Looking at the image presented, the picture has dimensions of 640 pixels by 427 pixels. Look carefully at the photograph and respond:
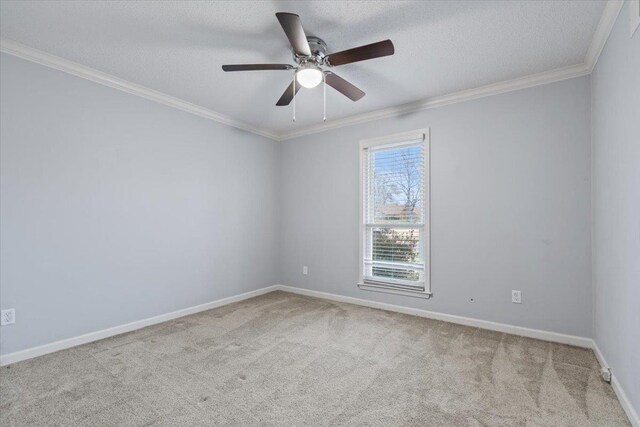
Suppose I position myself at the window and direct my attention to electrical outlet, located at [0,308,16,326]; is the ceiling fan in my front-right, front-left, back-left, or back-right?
front-left

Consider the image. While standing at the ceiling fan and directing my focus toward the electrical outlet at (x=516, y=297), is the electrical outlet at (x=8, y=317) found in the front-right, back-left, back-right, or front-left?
back-left

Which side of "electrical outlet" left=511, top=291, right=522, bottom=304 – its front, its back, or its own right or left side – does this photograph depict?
front

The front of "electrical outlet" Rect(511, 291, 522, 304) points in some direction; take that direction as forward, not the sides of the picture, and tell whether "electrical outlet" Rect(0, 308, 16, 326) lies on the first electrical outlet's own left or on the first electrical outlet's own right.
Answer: on the first electrical outlet's own right

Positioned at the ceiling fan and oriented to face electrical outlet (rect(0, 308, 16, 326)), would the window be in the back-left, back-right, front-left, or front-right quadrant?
back-right

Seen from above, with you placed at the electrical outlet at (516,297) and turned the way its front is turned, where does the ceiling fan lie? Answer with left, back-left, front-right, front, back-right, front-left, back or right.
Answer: front-right

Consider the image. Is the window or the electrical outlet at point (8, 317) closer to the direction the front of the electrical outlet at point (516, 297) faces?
the electrical outlet

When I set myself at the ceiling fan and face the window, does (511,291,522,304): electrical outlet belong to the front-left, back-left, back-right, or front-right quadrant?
front-right

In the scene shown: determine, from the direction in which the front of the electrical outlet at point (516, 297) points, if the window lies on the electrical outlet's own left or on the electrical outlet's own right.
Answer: on the electrical outlet's own right

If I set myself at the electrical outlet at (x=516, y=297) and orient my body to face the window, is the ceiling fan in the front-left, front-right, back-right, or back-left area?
front-left

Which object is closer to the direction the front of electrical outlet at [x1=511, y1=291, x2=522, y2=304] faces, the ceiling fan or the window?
the ceiling fan

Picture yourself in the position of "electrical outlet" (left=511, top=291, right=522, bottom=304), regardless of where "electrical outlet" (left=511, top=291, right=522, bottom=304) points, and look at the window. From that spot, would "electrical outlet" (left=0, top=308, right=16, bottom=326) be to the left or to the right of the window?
left

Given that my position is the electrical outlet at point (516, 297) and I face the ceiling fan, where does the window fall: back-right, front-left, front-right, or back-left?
front-right
